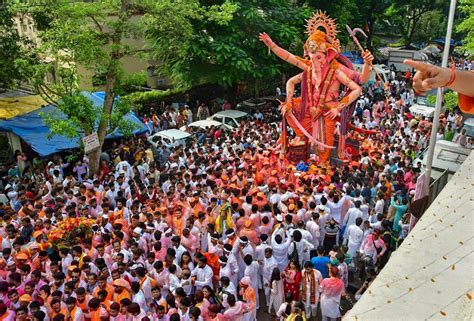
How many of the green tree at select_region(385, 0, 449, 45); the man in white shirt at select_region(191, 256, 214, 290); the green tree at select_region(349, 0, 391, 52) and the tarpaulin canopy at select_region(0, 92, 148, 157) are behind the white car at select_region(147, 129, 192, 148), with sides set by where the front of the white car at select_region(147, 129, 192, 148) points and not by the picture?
2

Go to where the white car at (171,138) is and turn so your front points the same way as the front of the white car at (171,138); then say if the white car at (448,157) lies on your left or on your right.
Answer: on your left

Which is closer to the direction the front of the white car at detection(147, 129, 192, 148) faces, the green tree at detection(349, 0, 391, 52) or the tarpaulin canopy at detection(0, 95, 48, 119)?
the tarpaulin canopy

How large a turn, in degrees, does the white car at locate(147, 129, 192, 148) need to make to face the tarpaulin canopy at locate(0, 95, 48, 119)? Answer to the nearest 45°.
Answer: approximately 45° to its right

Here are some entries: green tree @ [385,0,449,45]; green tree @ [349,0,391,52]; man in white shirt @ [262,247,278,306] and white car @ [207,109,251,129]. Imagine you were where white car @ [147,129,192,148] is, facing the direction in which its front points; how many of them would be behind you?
3

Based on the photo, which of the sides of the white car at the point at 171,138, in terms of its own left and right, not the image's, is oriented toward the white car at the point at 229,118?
back

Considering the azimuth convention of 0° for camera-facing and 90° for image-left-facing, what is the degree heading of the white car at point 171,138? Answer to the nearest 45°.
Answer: approximately 45°
